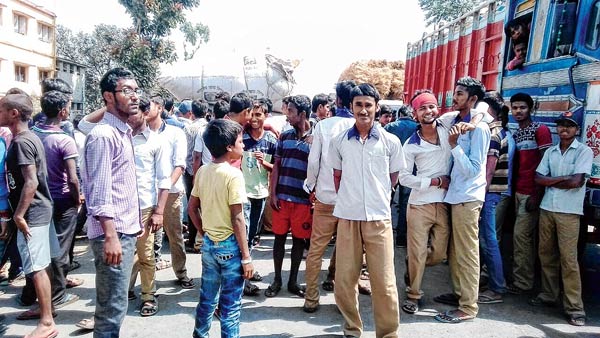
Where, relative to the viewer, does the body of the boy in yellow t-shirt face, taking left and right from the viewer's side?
facing away from the viewer and to the right of the viewer

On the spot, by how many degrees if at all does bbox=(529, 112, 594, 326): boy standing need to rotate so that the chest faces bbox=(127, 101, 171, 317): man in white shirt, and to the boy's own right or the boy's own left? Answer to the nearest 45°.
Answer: approximately 45° to the boy's own right

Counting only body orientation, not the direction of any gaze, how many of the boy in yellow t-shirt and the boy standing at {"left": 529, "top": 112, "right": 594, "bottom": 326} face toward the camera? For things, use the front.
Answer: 1

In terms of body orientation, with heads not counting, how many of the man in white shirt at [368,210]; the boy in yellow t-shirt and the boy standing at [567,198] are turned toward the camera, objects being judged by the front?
2

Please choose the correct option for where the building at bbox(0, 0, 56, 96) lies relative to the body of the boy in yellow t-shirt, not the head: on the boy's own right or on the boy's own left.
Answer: on the boy's own left

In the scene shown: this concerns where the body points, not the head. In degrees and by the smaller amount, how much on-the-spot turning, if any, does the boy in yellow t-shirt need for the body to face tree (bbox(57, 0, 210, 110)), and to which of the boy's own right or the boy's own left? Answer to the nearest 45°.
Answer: approximately 45° to the boy's own left

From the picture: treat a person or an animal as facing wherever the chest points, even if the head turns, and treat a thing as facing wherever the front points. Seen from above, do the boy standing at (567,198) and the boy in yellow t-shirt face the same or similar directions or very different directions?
very different directions

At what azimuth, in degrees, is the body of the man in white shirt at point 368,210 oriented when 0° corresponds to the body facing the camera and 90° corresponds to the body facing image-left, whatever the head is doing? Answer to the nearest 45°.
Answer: approximately 0°

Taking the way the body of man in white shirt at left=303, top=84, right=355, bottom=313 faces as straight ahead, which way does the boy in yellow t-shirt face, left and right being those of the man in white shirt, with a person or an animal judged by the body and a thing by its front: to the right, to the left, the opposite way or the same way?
the same way

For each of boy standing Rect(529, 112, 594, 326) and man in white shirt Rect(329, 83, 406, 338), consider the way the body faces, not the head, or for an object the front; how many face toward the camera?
2
